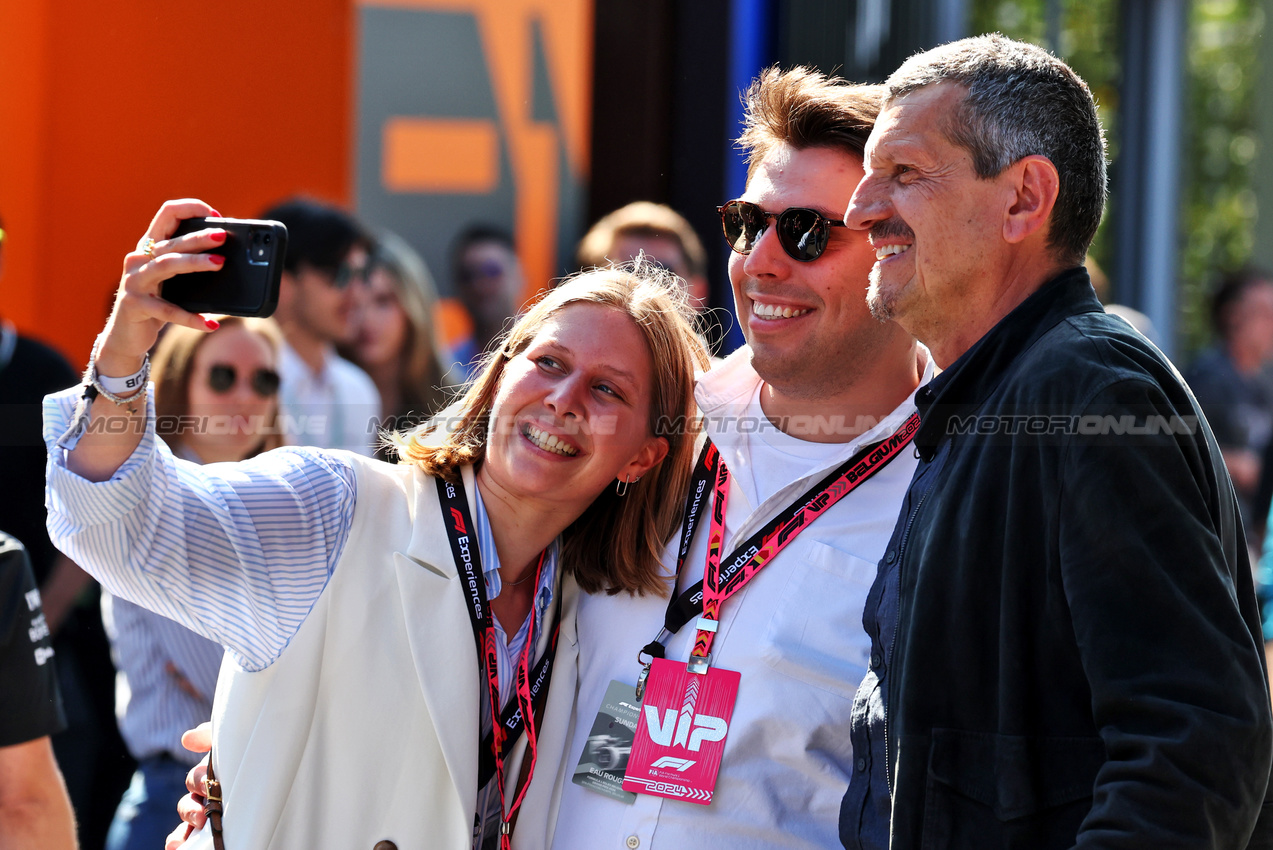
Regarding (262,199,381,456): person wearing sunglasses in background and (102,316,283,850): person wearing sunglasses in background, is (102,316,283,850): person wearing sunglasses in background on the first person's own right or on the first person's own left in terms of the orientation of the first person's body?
on the first person's own right

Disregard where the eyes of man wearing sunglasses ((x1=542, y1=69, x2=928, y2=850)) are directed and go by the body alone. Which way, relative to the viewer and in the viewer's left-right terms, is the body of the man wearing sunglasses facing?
facing the viewer and to the left of the viewer

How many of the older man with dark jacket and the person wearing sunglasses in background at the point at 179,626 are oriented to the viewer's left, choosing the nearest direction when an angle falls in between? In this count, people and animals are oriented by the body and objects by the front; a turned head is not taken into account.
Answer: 1

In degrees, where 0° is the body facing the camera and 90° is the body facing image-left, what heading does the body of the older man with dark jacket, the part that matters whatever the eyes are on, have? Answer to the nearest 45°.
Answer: approximately 90°

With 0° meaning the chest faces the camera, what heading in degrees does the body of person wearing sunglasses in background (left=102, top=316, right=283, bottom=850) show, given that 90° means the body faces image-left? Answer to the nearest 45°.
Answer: approximately 315°

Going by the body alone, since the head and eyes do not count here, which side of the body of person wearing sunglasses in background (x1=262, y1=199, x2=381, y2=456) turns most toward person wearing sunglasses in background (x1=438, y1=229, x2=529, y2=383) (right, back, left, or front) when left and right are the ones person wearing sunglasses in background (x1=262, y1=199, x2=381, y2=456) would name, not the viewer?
left

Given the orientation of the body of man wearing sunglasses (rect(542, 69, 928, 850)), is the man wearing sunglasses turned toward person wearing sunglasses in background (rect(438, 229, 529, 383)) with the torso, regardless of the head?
no

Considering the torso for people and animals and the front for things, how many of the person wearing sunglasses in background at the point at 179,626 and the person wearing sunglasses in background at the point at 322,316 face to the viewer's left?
0

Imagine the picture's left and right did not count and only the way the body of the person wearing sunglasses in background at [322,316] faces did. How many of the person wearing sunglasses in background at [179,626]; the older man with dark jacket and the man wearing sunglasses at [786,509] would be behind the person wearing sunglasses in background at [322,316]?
0

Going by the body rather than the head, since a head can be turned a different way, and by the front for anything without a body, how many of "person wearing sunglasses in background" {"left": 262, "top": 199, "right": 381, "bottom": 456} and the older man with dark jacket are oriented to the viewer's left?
1

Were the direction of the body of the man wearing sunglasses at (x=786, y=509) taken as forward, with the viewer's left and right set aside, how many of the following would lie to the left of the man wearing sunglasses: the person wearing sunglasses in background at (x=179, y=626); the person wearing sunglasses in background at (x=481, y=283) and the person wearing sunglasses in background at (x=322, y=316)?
0

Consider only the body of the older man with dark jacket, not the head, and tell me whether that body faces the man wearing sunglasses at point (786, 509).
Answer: no

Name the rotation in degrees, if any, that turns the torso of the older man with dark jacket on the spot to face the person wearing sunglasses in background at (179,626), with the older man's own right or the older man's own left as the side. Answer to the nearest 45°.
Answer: approximately 45° to the older man's own right

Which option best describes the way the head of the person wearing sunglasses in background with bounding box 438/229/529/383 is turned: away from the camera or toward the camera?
toward the camera

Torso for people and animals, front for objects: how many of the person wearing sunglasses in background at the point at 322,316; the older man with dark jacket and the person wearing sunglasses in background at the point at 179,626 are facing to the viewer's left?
1
